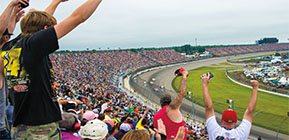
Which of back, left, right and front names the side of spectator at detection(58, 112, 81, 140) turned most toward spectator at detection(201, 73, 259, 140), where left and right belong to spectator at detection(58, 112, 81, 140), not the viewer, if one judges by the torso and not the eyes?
right

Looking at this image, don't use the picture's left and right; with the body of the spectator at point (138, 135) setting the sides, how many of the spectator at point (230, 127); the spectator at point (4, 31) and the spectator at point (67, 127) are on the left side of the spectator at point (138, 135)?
2

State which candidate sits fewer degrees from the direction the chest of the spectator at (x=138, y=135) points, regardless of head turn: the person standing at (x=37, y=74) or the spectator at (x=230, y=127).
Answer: the spectator

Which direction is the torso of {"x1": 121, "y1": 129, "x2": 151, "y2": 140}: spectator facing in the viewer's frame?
away from the camera

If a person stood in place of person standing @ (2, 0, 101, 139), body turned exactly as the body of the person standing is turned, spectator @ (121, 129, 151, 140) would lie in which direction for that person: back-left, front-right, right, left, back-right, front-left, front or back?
front-right

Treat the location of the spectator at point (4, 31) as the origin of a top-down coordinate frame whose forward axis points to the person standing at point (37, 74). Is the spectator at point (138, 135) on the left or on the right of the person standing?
left

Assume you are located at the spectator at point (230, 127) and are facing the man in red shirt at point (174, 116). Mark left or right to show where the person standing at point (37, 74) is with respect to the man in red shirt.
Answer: left

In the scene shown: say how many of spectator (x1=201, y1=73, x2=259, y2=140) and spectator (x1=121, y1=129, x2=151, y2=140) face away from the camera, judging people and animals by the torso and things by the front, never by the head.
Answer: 2

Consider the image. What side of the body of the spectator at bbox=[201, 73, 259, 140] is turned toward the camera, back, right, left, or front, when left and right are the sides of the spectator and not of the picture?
back

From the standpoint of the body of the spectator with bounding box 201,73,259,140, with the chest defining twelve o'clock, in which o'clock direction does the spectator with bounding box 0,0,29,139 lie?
the spectator with bounding box 0,0,29,139 is roughly at 8 o'clock from the spectator with bounding box 201,73,259,140.

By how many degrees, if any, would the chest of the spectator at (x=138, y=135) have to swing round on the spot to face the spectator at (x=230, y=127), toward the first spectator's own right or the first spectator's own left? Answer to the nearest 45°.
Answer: approximately 90° to the first spectator's own right

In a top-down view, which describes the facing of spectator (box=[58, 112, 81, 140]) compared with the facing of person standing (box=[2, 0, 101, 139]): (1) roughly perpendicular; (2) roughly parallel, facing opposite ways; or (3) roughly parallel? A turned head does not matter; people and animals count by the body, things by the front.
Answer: roughly parallel
